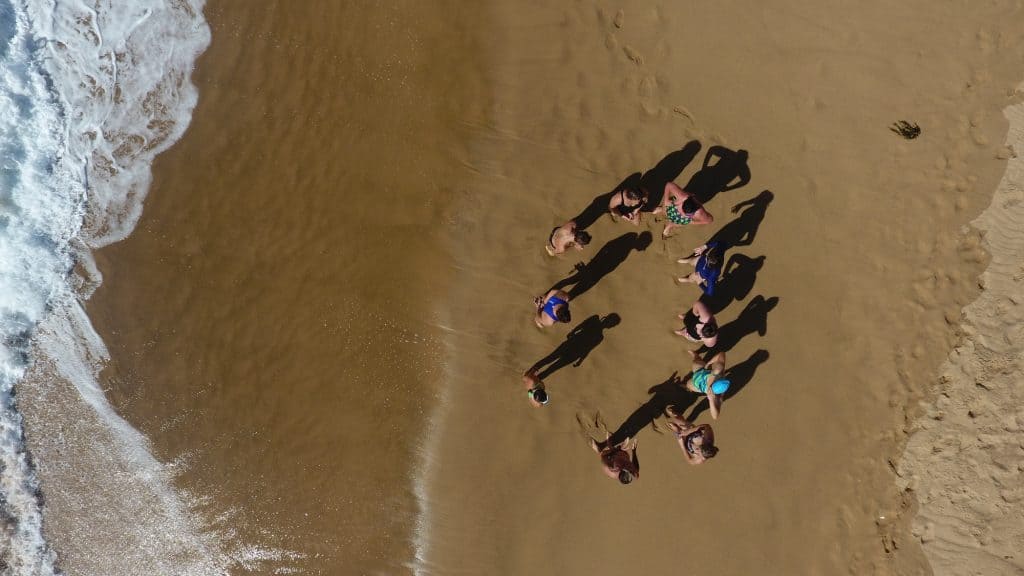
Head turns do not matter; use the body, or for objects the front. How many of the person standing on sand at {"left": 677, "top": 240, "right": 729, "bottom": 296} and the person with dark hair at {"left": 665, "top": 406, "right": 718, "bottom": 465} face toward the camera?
0

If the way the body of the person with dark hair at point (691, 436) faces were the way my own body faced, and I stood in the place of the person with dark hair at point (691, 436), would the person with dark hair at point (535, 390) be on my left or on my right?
on my left

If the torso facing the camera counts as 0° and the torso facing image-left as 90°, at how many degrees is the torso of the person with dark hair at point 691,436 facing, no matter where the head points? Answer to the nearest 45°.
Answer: approximately 135°

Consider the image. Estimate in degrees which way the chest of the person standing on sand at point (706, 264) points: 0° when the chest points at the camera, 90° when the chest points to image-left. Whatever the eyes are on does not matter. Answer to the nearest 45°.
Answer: approximately 90°

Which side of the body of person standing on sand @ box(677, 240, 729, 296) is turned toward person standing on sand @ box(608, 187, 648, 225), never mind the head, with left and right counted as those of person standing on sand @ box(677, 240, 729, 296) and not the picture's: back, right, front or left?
front

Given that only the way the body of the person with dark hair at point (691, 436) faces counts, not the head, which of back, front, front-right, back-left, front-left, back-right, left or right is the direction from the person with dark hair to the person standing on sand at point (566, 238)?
front-left
